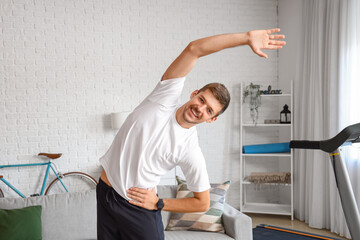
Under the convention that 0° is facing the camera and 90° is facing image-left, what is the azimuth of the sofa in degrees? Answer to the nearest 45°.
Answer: approximately 0°

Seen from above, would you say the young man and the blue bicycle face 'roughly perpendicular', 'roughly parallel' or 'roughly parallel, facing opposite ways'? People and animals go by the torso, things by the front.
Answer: roughly perpendicular

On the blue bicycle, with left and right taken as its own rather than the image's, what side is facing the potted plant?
back

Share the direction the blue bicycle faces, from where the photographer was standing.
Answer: facing to the left of the viewer

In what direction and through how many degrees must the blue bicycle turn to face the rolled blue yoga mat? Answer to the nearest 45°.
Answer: approximately 180°

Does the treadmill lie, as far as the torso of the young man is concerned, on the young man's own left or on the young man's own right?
on the young man's own left
